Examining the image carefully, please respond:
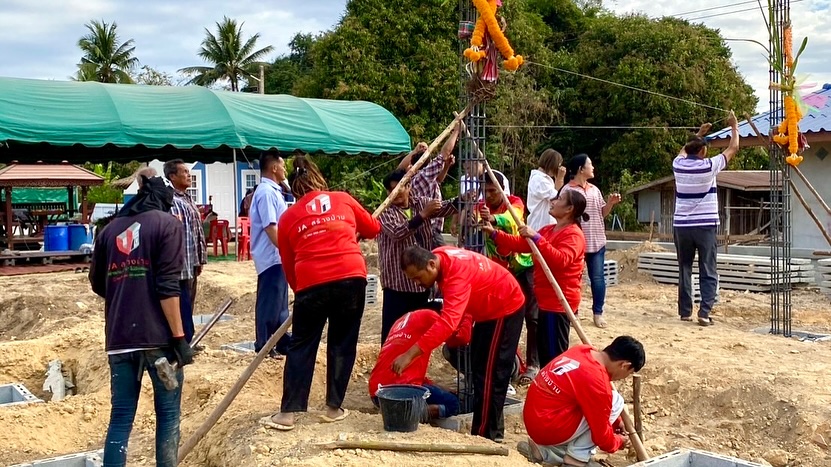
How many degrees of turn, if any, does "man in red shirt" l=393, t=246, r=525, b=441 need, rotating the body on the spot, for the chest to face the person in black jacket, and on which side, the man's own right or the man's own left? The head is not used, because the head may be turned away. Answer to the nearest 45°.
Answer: approximately 45° to the man's own left

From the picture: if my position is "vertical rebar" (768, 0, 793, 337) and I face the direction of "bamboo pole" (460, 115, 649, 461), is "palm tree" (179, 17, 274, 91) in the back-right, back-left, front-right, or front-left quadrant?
back-right

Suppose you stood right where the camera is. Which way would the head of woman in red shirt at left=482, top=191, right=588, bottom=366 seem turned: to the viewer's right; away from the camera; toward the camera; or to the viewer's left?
to the viewer's left

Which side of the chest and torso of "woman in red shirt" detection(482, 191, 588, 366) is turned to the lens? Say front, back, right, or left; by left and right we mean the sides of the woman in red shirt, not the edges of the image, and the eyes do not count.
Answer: left

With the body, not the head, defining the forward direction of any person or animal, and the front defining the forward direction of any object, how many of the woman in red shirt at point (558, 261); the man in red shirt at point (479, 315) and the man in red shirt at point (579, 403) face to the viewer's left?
2

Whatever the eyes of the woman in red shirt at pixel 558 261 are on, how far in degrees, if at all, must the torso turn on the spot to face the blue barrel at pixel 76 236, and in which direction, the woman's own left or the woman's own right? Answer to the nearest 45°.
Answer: approximately 45° to the woman's own right

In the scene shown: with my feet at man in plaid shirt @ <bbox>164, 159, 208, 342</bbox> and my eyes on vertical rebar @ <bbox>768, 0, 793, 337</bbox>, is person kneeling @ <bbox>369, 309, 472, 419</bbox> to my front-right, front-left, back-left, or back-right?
front-right

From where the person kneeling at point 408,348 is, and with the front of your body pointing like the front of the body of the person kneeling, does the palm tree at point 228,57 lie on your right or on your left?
on your left

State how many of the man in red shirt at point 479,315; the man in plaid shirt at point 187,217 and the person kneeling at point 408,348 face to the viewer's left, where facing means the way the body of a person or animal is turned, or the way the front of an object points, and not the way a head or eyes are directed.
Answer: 1

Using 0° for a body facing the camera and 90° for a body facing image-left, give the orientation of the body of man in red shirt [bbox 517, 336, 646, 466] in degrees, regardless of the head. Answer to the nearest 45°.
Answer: approximately 225°

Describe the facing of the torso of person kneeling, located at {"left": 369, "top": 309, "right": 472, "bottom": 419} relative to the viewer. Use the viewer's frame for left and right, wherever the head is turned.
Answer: facing away from the viewer and to the right of the viewer

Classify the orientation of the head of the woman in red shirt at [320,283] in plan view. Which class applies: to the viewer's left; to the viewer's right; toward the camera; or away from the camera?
away from the camera

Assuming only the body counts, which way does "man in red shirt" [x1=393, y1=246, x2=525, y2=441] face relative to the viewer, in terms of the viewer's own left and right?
facing to the left of the viewer
